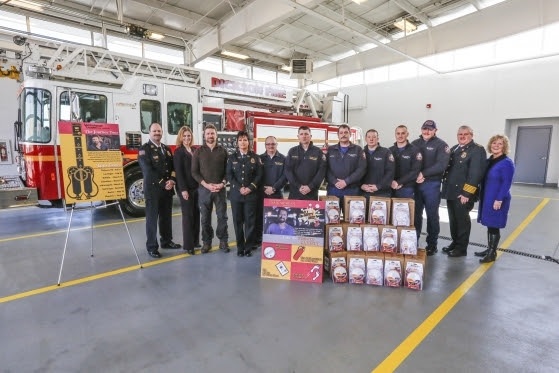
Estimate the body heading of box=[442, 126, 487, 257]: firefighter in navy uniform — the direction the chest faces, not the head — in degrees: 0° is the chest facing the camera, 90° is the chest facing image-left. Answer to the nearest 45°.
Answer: approximately 45°

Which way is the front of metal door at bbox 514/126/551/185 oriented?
toward the camera

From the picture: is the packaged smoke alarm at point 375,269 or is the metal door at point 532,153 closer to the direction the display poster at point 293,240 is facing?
the packaged smoke alarm

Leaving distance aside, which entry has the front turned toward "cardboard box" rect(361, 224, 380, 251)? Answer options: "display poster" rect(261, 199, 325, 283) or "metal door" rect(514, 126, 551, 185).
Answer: the metal door

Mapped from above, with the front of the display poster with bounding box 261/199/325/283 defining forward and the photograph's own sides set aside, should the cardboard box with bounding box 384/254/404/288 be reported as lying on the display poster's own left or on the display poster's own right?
on the display poster's own left

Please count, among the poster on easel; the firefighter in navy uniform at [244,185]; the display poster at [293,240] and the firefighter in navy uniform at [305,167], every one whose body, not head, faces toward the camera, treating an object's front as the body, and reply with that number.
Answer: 4

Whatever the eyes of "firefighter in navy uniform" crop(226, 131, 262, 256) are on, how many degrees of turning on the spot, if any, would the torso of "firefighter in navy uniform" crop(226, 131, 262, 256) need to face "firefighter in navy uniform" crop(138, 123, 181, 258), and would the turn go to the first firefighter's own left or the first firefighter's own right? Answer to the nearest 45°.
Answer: approximately 90° to the first firefighter's own right

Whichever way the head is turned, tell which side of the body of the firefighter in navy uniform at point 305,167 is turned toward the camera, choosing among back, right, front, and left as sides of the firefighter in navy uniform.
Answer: front

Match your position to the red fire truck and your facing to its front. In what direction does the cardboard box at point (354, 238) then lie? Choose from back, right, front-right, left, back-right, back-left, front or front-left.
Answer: left

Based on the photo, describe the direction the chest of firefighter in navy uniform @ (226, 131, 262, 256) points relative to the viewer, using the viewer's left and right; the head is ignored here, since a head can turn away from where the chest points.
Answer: facing the viewer

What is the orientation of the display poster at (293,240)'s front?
toward the camera
